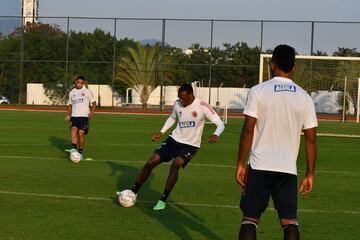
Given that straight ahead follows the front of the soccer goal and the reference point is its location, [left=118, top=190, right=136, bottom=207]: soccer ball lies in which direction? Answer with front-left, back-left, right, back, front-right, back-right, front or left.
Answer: front

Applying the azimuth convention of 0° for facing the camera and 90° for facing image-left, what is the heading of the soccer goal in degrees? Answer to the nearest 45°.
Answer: approximately 0°

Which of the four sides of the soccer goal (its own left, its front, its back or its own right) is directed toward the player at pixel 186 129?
front

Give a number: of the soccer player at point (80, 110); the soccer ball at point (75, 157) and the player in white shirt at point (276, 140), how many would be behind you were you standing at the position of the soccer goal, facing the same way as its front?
0

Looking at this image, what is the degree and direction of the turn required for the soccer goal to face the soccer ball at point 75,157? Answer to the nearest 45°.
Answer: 0° — it already faces it

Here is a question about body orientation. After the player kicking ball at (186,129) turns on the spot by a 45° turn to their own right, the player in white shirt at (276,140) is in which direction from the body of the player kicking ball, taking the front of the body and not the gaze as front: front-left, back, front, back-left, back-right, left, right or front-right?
left

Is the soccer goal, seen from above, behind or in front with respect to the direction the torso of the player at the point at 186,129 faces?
behind

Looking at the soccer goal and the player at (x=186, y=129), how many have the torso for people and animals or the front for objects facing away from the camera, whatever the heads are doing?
0

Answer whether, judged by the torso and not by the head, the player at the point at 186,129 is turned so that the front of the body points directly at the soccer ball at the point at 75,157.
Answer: no

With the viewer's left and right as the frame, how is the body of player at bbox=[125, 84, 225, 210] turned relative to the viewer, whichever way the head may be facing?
facing the viewer and to the left of the viewer

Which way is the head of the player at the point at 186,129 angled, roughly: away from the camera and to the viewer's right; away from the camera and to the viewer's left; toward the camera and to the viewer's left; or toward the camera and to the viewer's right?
toward the camera and to the viewer's left

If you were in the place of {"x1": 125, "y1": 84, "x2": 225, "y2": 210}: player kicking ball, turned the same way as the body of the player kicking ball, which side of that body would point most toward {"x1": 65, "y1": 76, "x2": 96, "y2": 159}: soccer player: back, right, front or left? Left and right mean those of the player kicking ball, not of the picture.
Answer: right

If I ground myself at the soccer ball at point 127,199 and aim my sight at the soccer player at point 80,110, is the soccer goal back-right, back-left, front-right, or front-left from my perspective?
front-right

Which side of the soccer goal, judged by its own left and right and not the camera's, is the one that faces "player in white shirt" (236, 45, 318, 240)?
front

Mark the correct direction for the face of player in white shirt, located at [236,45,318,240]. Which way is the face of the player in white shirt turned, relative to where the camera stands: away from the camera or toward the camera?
away from the camera

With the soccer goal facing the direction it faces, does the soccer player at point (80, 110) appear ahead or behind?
ahead
